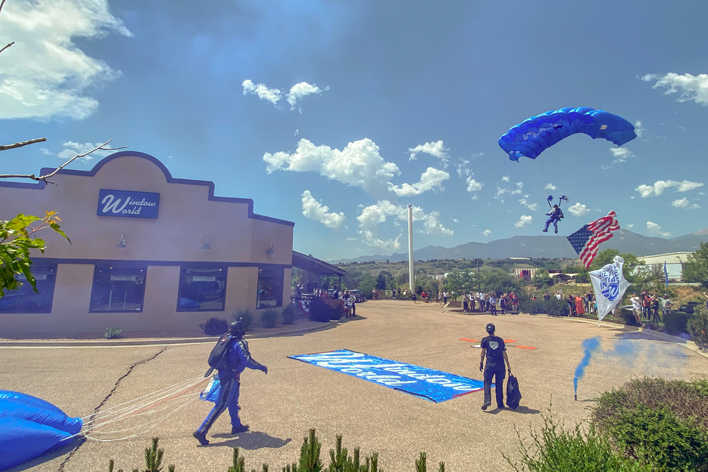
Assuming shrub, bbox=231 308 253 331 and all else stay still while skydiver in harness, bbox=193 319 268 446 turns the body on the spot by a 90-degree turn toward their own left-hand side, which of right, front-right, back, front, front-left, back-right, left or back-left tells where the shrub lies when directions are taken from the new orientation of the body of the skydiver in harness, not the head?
front

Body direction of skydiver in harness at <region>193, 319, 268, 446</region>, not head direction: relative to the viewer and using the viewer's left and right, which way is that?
facing to the right of the viewer

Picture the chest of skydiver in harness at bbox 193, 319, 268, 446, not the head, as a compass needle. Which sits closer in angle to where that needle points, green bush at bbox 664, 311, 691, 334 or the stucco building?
the green bush

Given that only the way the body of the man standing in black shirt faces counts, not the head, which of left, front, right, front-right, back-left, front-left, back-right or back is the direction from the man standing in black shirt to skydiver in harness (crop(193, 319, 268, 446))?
back-left

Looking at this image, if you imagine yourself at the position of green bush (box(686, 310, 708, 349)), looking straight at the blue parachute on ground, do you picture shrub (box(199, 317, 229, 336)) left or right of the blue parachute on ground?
right

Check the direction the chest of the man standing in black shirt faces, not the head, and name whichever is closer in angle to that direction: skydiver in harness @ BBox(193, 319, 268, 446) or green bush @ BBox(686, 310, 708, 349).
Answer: the green bush

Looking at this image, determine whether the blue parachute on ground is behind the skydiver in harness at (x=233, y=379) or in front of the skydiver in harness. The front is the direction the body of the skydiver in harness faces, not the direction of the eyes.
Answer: behind

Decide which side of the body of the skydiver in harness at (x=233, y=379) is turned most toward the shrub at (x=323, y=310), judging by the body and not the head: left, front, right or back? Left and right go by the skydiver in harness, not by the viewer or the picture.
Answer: left

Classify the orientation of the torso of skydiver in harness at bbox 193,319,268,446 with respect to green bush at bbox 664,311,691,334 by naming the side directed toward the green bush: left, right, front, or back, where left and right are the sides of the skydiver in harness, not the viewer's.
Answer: front

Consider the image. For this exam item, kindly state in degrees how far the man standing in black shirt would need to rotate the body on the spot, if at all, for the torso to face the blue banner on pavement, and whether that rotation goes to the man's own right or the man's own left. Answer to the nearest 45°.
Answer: approximately 45° to the man's own left

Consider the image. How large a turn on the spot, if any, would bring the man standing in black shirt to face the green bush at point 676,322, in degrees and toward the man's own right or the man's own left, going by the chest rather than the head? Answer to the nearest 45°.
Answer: approximately 45° to the man's own right

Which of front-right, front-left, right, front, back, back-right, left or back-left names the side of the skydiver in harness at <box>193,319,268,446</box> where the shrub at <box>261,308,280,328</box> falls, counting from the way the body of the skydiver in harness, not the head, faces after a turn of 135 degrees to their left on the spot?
front-right

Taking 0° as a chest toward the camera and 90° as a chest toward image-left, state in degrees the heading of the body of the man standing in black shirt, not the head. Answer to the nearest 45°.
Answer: approximately 180°
